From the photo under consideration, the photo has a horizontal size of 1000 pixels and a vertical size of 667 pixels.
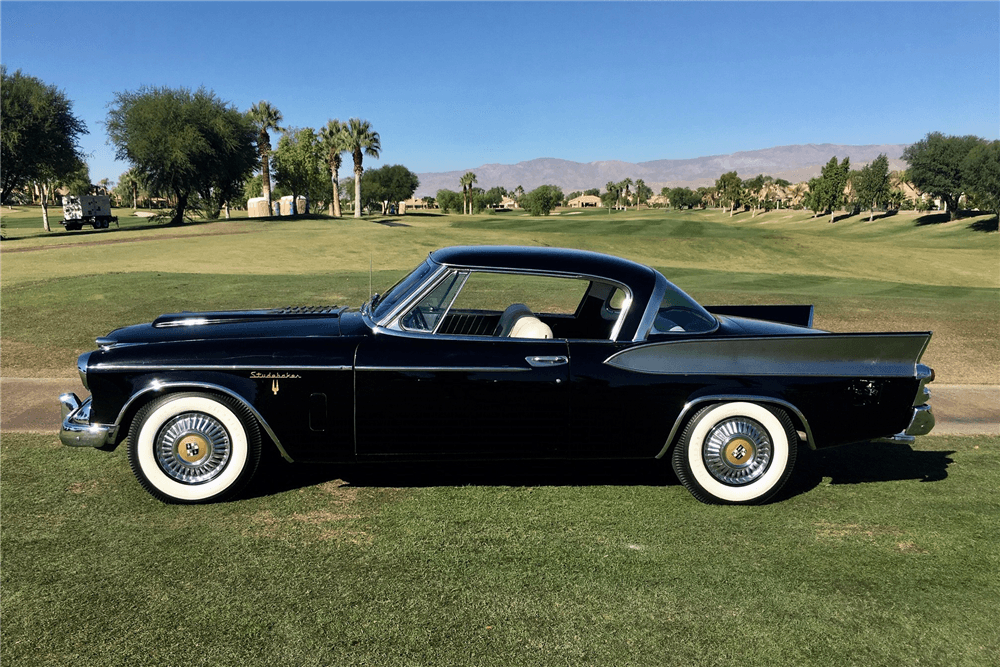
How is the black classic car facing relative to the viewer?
to the viewer's left

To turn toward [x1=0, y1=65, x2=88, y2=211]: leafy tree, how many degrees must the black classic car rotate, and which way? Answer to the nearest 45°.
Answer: approximately 45° to its right

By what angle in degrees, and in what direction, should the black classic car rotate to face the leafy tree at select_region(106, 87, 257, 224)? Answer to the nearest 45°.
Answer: approximately 45° to its right
